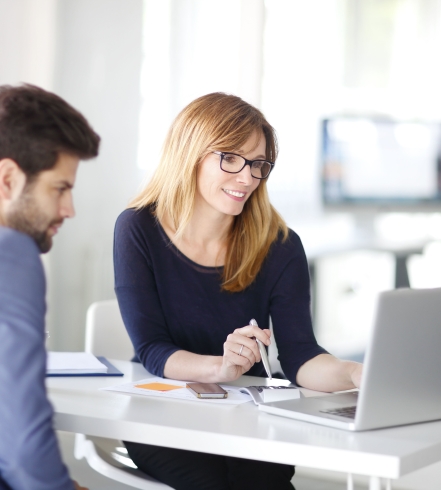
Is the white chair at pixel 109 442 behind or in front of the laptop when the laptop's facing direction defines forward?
in front

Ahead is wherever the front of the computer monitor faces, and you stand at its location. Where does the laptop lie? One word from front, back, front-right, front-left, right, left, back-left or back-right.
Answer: front

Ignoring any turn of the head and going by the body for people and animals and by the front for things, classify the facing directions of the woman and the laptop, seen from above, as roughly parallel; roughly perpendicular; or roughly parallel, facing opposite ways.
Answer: roughly parallel, facing opposite ways

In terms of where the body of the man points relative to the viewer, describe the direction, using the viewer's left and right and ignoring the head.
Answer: facing to the right of the viewer

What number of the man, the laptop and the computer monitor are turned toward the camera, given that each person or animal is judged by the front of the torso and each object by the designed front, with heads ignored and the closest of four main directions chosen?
1

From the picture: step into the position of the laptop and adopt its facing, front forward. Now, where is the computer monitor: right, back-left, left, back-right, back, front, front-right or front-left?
front-right

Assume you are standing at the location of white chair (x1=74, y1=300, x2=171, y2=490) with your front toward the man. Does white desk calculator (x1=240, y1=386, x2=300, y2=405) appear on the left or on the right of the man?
left

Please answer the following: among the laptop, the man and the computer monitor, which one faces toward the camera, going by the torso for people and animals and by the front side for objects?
the computer monitor

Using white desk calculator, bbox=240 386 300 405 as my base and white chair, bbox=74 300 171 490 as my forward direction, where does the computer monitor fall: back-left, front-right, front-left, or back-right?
front-right

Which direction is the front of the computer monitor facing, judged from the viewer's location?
facing the viewer

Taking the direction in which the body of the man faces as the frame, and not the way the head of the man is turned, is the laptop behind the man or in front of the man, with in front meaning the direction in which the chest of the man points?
in front

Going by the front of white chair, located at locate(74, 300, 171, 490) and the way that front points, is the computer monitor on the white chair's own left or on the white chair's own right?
on the white chair's own left

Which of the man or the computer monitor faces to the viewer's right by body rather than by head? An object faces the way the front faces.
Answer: the man

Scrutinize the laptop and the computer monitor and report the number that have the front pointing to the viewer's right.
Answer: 0
